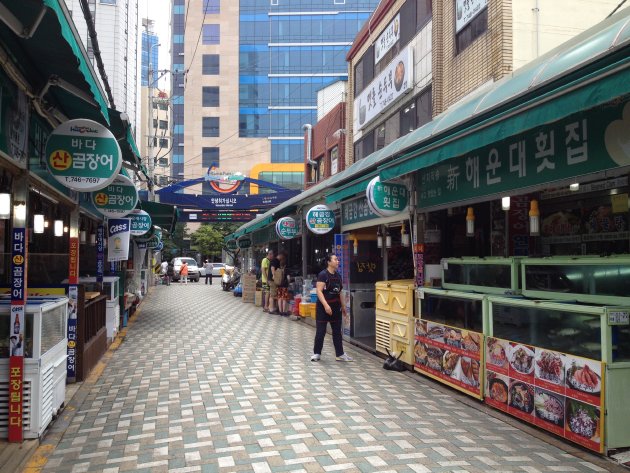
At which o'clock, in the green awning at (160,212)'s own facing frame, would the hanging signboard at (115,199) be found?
The hanging signboard is roughly at 3 o'clock from the green awning.

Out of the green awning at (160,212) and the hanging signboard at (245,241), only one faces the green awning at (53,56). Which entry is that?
the hanging signboard

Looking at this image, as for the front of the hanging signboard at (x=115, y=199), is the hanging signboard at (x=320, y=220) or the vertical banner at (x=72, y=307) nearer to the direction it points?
the vertical banner

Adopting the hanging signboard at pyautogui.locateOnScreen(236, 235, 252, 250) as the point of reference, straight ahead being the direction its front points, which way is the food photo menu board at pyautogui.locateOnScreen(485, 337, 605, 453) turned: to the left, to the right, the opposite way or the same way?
to the right

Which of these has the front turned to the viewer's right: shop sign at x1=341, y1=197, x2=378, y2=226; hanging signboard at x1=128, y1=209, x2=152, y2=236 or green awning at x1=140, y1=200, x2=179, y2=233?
the green awning

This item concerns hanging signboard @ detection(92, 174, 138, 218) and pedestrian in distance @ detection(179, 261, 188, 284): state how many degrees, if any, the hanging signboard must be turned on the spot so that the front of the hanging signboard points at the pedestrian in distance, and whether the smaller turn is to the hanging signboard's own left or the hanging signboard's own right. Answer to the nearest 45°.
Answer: approximately 180°

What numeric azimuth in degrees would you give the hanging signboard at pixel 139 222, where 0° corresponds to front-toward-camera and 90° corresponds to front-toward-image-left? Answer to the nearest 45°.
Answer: approximately 0°

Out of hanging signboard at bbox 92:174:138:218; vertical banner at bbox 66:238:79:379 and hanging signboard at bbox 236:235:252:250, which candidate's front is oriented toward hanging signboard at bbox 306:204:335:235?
hanging signboard at bbox 236:235:252:250

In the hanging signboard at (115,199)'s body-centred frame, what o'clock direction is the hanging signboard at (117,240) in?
the hanging signboard at (117,240) is roughly at 6 o'clock from the hanging signboard at (115,199).

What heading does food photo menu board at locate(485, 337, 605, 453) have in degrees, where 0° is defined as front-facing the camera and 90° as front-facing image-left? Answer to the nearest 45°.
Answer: approximately 45°

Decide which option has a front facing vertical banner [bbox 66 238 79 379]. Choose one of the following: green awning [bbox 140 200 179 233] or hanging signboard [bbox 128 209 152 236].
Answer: the hanging signboard
